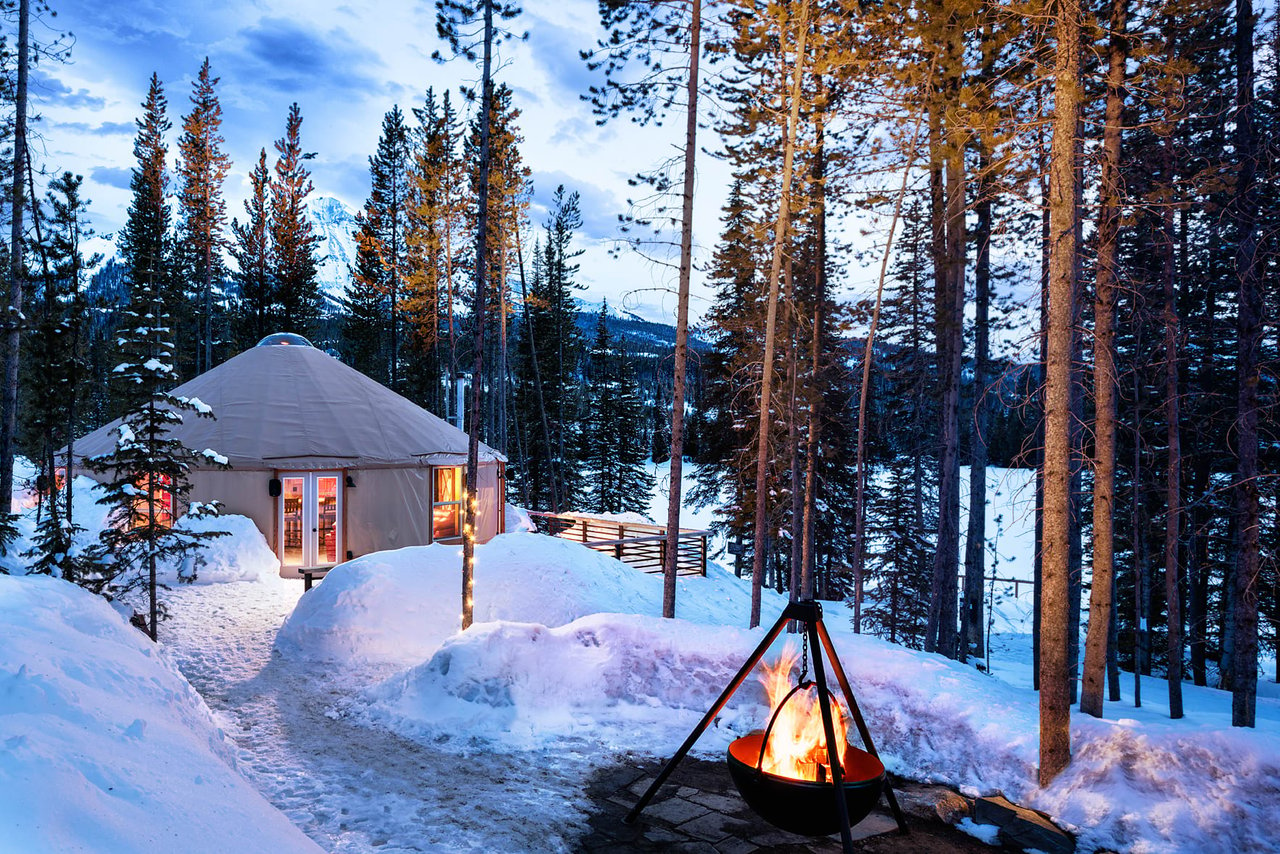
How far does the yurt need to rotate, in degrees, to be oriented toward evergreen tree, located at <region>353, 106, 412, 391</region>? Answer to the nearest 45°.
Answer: approximately 180°

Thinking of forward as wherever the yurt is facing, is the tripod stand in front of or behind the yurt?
in front

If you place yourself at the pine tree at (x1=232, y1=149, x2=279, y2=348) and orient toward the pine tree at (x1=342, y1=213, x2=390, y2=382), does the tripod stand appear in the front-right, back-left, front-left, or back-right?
front-right

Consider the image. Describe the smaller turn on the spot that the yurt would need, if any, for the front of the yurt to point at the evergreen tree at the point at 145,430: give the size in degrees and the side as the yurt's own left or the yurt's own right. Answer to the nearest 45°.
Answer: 0° — it already faces it

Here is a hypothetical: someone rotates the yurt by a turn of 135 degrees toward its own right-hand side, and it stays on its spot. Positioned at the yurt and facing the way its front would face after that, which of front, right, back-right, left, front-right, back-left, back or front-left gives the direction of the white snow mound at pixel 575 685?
back-left

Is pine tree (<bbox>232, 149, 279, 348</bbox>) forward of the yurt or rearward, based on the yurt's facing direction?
rearward

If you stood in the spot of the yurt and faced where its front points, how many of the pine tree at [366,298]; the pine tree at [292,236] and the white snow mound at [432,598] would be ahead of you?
1

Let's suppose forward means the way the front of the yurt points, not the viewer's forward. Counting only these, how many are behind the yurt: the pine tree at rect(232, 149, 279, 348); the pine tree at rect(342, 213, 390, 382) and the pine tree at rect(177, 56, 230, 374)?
3

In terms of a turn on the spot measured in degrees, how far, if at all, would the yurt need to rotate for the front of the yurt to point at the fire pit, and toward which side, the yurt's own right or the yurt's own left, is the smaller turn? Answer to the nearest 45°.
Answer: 0° — it already faces it

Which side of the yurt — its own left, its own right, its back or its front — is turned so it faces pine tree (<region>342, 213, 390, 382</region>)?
back

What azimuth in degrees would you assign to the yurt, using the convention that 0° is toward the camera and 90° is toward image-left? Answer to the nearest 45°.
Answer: approximately 0°

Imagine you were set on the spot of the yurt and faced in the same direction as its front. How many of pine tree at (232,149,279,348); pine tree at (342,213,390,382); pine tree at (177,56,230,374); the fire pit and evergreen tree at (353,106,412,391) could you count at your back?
4

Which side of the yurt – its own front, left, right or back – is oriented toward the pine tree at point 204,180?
back

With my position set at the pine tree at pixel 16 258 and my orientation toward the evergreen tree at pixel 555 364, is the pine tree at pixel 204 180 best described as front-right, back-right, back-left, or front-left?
front-left

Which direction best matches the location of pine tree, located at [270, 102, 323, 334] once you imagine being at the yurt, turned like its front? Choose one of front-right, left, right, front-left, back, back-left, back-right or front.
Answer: back

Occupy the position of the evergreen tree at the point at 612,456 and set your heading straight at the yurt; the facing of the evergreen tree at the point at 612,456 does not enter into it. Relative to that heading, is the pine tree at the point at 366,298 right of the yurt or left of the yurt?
right

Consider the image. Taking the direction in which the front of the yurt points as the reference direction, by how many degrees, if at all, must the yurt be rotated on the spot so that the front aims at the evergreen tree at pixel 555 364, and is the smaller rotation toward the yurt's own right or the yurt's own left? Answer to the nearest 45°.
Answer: approximately 135° to the yurt's own left
